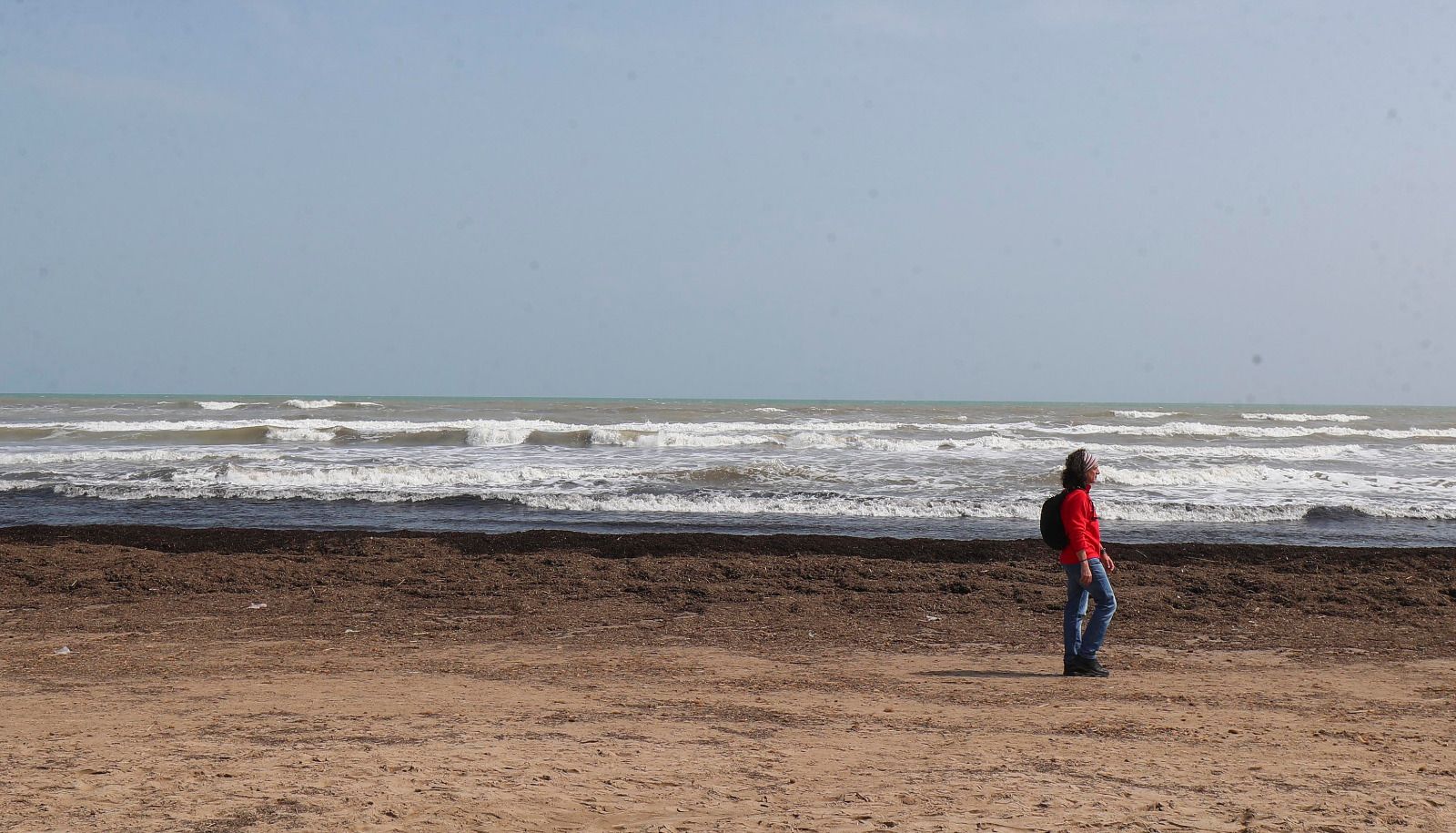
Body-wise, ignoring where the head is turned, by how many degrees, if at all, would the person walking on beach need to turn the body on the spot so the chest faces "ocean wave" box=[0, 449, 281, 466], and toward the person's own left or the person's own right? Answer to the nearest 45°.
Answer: approximately 135° to the person's own left

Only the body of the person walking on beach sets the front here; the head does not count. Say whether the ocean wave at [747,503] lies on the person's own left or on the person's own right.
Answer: on the person's own left

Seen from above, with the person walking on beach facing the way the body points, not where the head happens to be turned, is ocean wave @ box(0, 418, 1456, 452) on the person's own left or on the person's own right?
on the person's own left

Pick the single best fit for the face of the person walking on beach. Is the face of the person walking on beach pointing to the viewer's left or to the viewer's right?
to the viewer's right

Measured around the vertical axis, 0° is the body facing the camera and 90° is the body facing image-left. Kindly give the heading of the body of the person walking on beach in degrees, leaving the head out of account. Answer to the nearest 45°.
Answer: approximately 270°

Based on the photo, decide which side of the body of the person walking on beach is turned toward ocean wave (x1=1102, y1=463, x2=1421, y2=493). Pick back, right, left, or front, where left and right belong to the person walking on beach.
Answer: left
